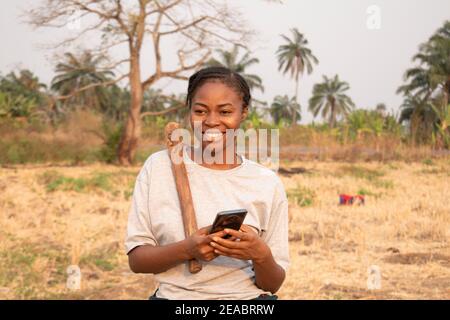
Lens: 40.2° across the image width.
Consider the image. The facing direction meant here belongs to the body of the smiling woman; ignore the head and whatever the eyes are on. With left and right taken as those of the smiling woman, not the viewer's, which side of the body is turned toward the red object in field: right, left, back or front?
back

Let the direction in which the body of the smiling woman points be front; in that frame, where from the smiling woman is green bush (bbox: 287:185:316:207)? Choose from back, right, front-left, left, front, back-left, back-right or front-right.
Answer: back

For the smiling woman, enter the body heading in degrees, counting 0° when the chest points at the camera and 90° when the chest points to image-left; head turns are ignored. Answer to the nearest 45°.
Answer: approximately 0°

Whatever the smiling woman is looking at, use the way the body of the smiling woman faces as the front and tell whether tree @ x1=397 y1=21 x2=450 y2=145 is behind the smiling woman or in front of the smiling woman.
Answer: behind
